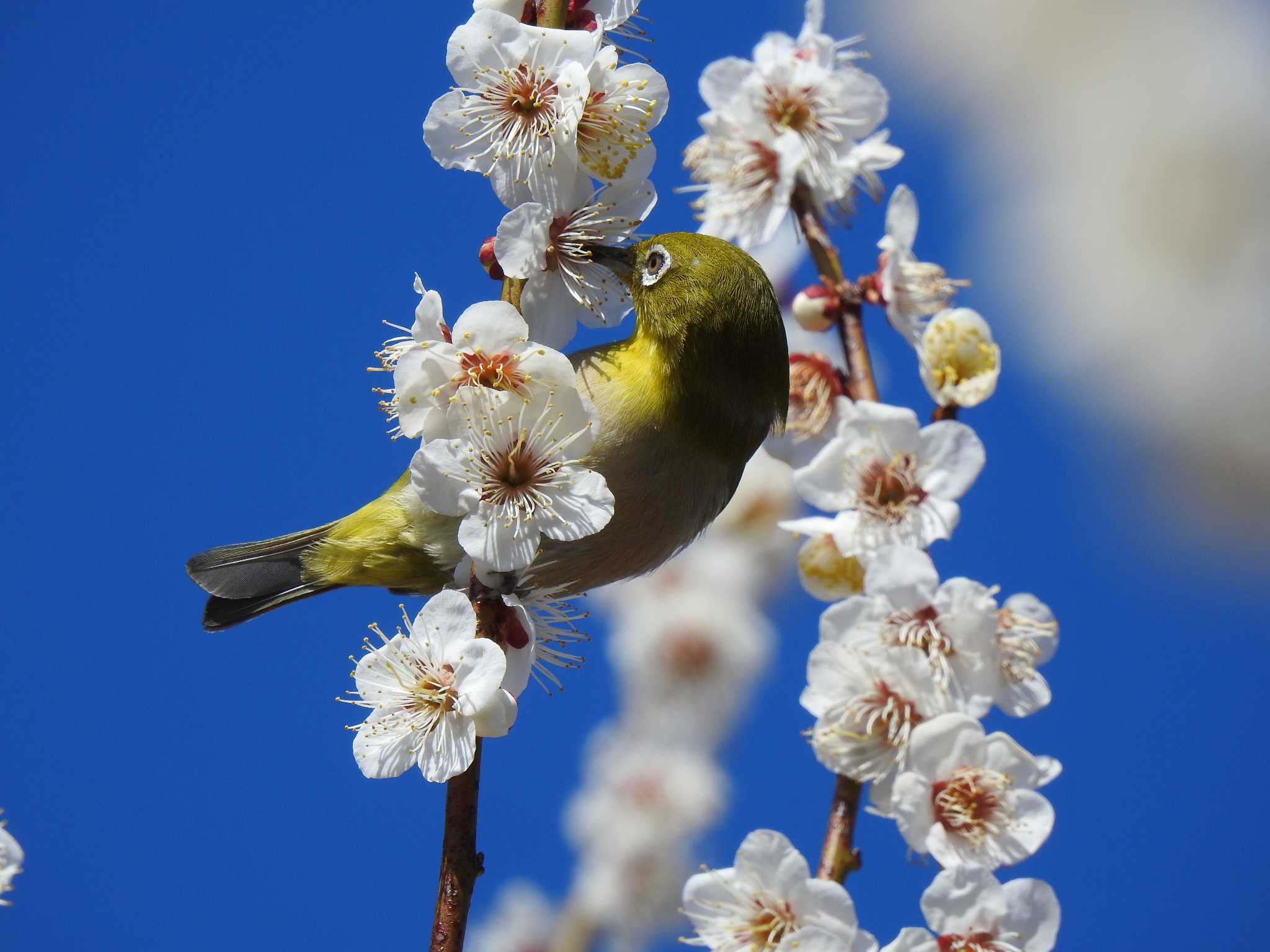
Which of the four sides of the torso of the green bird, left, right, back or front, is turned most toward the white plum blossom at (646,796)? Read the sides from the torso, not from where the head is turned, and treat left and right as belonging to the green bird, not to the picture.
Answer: left

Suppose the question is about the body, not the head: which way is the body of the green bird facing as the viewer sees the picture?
to the viewer's right
